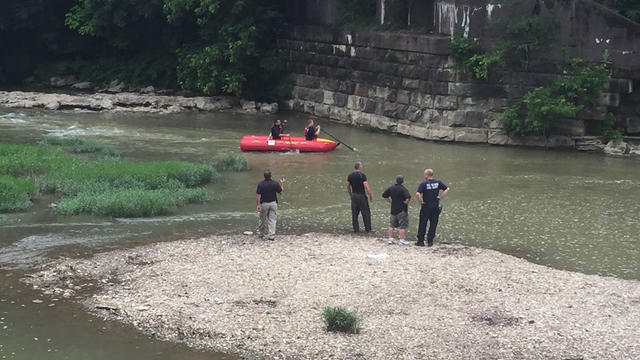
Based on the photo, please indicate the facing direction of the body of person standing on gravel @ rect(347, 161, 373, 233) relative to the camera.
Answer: away from the camera

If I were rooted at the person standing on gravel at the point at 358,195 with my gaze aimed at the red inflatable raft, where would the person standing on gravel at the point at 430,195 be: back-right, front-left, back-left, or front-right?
back-right

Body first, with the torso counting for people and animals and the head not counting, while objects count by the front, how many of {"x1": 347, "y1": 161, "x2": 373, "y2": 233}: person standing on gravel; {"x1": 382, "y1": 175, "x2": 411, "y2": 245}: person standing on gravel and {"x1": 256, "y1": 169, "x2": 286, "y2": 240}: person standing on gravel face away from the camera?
3

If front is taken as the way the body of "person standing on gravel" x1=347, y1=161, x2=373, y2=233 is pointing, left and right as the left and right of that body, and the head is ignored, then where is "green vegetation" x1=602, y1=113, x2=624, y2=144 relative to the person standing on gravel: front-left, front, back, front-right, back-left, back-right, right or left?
front-right

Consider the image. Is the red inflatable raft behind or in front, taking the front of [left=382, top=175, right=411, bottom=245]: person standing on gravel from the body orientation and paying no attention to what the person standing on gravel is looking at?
in front

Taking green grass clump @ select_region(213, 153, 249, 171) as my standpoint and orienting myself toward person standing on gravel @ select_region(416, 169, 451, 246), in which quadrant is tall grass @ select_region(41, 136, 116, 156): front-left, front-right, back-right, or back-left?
back-right

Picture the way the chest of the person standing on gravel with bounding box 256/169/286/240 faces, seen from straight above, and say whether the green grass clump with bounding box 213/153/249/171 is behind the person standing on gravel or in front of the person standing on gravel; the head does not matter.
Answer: in front

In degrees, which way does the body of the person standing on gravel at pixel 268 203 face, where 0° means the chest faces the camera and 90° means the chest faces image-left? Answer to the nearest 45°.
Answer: approximately 180°

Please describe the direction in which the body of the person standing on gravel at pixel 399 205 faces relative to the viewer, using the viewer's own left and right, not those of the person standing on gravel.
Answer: facing away from the viewer
